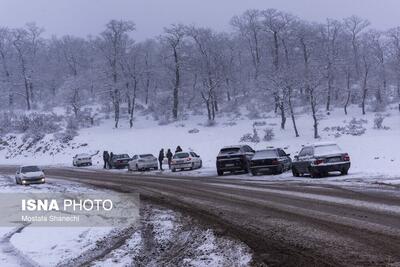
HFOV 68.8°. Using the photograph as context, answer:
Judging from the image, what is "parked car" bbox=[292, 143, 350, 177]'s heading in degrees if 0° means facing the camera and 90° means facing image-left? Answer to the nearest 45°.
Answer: approximately 135°

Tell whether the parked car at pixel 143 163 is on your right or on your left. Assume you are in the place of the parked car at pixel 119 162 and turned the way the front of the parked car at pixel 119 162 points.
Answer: on your right

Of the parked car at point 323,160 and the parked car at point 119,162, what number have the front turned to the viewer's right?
0

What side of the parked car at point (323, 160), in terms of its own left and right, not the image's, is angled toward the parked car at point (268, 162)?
front

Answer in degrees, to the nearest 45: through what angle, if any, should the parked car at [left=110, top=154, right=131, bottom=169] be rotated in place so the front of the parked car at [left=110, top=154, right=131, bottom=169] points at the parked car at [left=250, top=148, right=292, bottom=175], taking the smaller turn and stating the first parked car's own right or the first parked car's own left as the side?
approximately 135° to the first parked car's own right

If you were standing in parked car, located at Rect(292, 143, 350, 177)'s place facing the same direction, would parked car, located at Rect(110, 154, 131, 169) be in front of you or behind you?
in front
